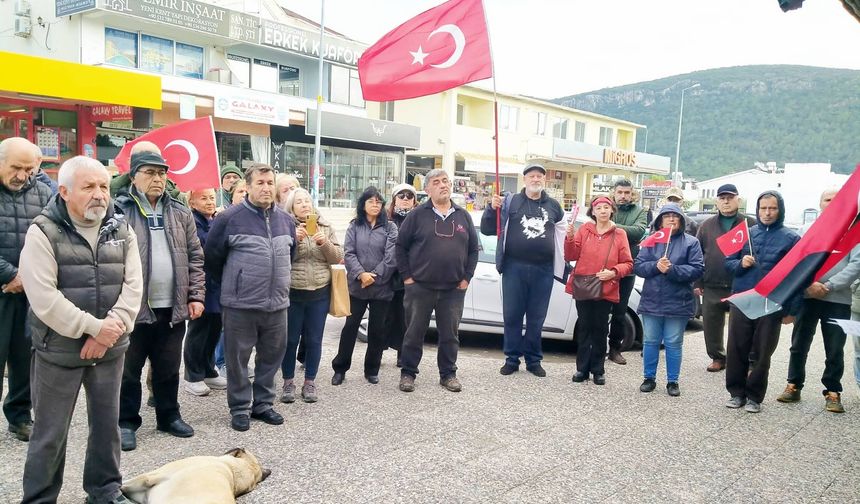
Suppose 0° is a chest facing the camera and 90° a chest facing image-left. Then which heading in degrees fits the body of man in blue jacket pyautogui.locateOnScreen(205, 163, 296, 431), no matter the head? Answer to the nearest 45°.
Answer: approximately 315°

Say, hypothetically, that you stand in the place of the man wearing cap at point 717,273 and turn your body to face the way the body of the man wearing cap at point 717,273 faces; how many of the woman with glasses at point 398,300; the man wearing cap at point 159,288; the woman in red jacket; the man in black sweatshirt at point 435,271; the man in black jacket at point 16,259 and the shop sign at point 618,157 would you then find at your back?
1

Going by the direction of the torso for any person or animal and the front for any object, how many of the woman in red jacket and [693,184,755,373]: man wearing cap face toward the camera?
2

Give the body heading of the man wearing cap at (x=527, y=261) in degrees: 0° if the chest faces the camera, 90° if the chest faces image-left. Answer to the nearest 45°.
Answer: approximately 0°

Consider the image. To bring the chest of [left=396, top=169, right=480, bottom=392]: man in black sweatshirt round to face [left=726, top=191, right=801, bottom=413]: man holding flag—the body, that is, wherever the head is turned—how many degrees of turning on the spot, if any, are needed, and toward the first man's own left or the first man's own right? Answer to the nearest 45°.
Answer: approximately 90° to the first man's own left

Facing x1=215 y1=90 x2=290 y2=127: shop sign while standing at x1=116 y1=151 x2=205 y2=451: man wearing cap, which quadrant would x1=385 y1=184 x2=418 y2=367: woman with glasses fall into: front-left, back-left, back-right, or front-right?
front-right

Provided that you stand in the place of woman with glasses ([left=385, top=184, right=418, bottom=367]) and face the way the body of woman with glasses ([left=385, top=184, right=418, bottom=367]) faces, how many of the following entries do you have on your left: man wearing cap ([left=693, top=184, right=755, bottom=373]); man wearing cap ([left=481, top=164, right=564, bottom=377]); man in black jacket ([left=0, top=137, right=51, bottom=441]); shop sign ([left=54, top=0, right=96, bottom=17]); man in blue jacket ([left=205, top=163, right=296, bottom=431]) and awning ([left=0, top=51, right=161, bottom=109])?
2

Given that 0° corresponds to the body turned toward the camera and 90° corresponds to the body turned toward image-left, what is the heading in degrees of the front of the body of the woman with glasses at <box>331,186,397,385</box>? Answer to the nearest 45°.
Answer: approximately 0°

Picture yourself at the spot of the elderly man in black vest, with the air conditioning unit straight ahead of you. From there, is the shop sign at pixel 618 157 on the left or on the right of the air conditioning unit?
right

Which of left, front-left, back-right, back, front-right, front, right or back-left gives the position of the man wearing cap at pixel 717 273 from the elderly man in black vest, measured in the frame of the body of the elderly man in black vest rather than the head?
front-left

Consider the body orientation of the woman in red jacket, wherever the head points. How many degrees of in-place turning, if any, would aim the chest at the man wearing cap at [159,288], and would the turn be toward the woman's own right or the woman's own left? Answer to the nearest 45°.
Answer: approximately 45° to the woman's own right

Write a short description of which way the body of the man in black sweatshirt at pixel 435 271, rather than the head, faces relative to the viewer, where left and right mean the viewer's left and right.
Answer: facing the viewer

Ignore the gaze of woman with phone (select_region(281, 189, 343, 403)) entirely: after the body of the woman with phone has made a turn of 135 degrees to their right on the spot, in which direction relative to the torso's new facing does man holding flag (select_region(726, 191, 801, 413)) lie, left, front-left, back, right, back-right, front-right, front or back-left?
back-right

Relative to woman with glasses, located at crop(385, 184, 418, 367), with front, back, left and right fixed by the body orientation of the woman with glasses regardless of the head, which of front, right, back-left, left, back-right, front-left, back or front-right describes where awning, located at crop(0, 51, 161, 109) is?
back-right
